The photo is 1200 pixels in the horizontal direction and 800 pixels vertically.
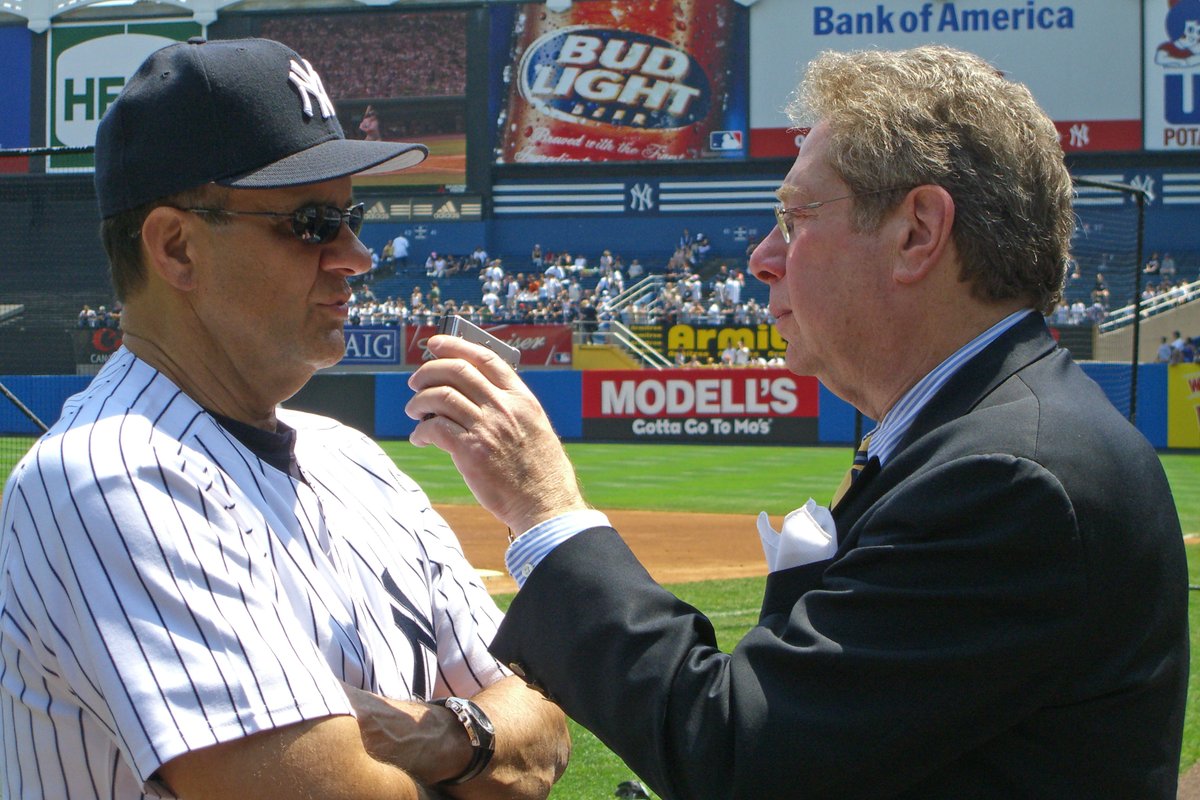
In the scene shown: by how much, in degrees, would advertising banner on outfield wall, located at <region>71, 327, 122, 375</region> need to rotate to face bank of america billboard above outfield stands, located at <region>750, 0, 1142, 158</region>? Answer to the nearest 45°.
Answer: approximately 135° to its left

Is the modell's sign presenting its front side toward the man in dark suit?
yes

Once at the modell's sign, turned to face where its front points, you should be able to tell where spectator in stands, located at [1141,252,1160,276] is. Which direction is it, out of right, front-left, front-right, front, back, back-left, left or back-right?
back-left

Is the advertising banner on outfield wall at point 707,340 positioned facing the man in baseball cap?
yes

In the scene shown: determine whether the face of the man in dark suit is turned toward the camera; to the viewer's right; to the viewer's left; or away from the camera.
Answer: to the viewer's left

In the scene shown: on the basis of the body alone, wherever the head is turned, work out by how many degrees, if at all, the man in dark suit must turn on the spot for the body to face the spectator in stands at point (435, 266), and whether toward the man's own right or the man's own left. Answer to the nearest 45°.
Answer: approximately 90° to the man's own right

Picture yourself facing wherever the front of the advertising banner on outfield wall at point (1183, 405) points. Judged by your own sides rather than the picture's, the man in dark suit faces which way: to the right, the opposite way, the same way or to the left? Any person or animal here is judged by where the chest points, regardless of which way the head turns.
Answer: to the right

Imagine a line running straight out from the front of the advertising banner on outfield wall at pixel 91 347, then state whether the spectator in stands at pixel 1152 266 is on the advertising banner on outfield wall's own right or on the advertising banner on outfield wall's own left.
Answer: on the advertising banner on outfield wall's own left

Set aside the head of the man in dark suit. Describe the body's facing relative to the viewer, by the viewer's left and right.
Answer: facing to the left of the viewer

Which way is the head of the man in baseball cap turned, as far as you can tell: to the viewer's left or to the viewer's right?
to the viewer's right

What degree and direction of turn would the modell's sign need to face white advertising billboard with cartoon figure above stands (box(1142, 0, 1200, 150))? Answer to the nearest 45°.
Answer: approximately 135° to its left
